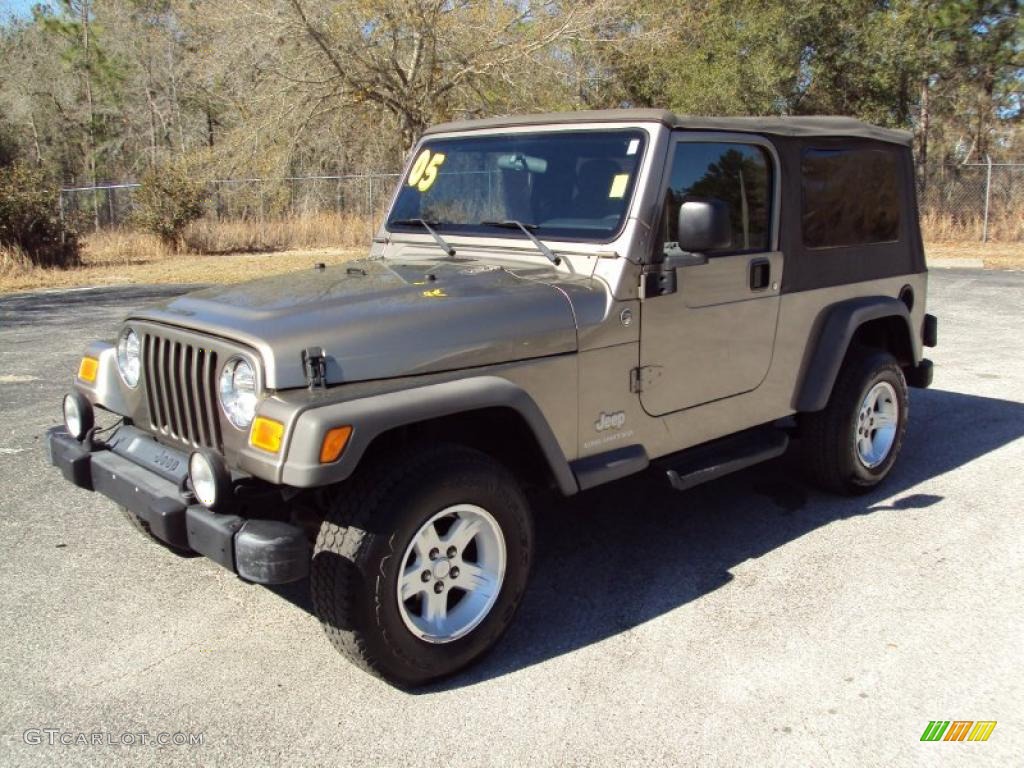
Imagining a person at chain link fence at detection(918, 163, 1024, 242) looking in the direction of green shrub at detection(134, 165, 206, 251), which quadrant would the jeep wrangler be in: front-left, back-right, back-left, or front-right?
front-left

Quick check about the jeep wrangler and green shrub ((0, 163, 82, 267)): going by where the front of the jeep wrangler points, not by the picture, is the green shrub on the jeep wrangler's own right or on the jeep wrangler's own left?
on the jeep wrangler's own right

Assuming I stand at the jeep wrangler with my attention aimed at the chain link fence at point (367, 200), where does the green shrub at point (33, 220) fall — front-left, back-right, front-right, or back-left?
front-left

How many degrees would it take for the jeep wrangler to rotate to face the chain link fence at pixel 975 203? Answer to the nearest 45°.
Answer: approximately 180°

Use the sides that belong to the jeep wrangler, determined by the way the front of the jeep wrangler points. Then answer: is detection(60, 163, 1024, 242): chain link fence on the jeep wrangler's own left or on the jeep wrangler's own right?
on the jeep wrangler's own right

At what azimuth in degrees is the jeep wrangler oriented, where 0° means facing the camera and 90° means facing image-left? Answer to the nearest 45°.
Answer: approximately 45°

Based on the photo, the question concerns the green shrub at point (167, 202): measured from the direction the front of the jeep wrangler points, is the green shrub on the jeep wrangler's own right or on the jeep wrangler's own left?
on the jeep wrangler's own right
